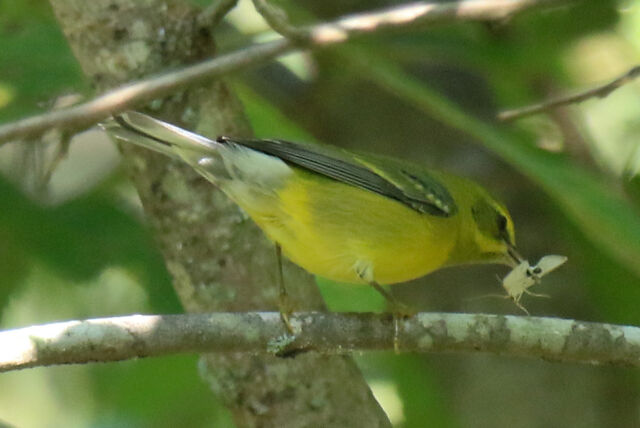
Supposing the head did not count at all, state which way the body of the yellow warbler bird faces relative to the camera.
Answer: to the viewer's right

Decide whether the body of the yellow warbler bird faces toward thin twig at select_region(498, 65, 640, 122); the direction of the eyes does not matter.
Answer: yes

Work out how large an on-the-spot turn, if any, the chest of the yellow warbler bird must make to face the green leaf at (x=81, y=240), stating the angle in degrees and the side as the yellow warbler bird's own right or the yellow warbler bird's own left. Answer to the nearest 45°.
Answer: approximately 180°
